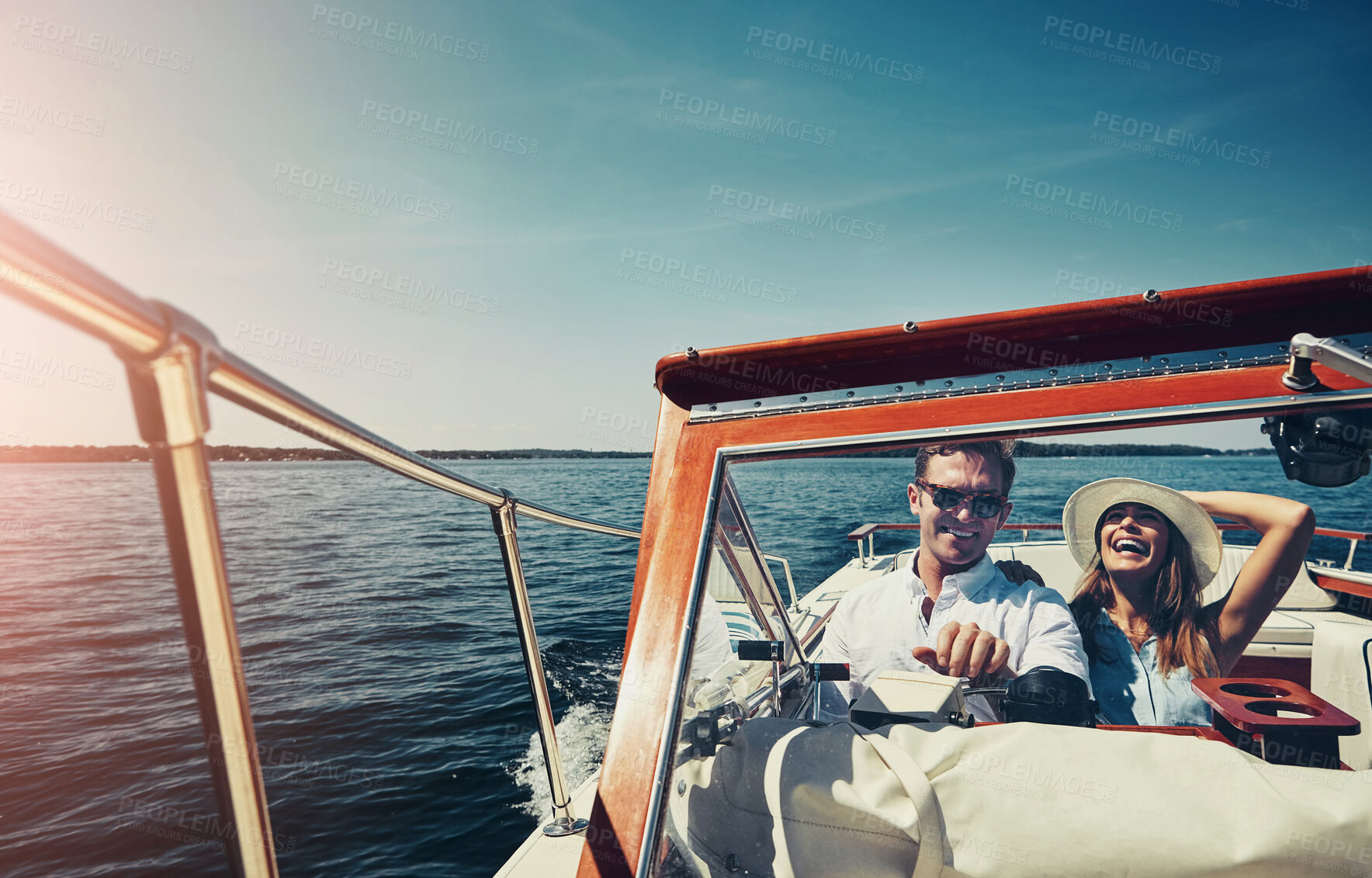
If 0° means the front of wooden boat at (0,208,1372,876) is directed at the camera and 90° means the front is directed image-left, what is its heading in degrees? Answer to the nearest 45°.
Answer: approximately 0°

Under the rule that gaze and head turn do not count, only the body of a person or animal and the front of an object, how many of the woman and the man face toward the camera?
2

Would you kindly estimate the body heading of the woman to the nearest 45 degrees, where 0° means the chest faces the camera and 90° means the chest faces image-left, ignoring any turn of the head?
approximately 0°

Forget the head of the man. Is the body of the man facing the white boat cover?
yes

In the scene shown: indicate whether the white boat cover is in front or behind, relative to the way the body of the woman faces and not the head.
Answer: in front
